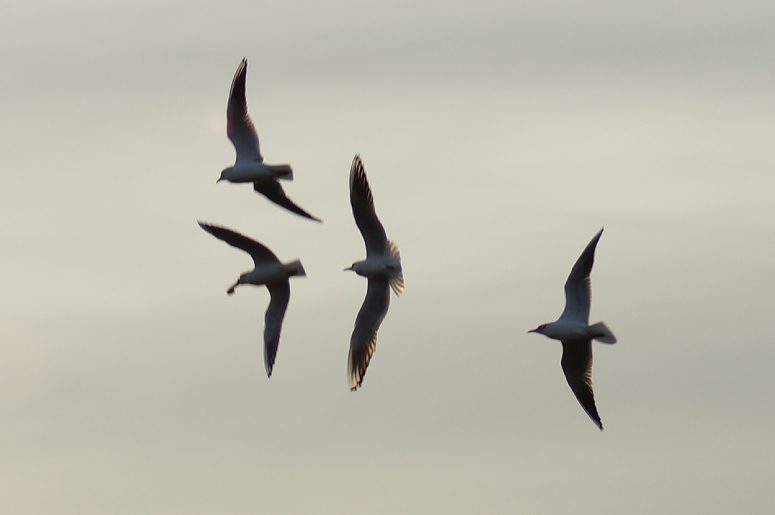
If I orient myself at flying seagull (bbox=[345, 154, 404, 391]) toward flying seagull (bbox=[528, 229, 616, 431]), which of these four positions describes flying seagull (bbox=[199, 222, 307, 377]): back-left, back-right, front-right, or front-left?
back-left

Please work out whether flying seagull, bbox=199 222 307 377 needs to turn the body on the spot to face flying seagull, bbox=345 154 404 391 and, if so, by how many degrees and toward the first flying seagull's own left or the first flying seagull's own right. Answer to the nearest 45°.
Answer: approximately 135° to the first flying seagull's own left

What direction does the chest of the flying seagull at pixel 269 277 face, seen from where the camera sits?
to the viewer's left

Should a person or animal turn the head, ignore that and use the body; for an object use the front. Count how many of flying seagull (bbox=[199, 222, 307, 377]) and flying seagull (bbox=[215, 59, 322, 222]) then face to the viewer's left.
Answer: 2

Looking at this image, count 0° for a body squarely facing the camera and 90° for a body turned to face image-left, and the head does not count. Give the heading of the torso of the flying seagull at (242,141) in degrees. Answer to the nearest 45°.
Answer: approximately 90°

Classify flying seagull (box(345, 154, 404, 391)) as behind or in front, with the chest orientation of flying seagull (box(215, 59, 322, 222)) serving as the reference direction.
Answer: behind

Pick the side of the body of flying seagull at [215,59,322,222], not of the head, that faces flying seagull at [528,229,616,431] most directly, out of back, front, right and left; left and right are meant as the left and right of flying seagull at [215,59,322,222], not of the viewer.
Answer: back
